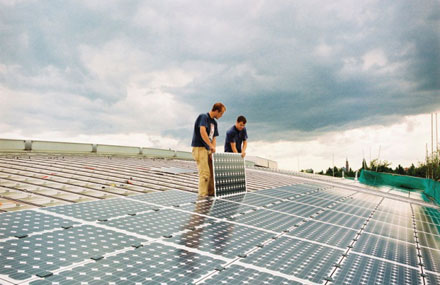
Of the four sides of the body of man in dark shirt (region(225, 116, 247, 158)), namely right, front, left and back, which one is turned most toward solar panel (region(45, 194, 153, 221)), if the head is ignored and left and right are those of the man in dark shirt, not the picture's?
right

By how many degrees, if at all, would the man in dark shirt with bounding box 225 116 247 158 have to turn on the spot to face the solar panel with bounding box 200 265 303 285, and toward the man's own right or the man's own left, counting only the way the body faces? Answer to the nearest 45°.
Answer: approximately 45° to the man's own right

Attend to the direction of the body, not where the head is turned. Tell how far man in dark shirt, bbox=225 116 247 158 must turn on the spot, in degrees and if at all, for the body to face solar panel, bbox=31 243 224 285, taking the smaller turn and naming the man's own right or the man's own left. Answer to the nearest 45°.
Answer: approximately 45° to the man's own right

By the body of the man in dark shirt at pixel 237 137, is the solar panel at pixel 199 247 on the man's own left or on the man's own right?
on the man's own right

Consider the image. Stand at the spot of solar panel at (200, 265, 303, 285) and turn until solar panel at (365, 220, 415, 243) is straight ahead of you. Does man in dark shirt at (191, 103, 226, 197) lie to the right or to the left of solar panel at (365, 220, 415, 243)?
left

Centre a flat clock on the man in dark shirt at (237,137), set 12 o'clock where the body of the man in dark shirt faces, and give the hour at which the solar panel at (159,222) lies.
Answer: The solar panel is roughly at 2 o'clock from the man in dark shirt.

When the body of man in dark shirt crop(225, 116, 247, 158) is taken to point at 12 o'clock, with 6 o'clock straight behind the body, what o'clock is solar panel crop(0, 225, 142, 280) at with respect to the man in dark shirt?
The solar panel is roughly at 2 o'clock from the man in dark shirt.

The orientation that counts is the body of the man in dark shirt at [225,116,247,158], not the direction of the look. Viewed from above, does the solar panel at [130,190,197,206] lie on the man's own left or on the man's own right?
on the man's own right

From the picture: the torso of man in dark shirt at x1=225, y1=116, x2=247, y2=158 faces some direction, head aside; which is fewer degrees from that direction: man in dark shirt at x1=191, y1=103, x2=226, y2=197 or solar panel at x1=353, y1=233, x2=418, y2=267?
the solar panel

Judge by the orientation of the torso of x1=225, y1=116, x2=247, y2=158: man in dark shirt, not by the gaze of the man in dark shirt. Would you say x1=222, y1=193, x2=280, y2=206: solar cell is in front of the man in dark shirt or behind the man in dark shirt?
in front

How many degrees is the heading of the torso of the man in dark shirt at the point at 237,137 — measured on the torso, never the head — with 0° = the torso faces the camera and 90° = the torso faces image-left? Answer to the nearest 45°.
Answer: approximately 315°

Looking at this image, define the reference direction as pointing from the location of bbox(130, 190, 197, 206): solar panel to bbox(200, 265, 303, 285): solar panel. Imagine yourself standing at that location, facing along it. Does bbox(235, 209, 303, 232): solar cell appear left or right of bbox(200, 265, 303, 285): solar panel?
left

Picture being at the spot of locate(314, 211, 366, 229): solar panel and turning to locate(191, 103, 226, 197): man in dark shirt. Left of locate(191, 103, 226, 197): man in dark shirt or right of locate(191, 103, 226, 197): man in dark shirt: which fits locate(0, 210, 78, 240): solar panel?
left
